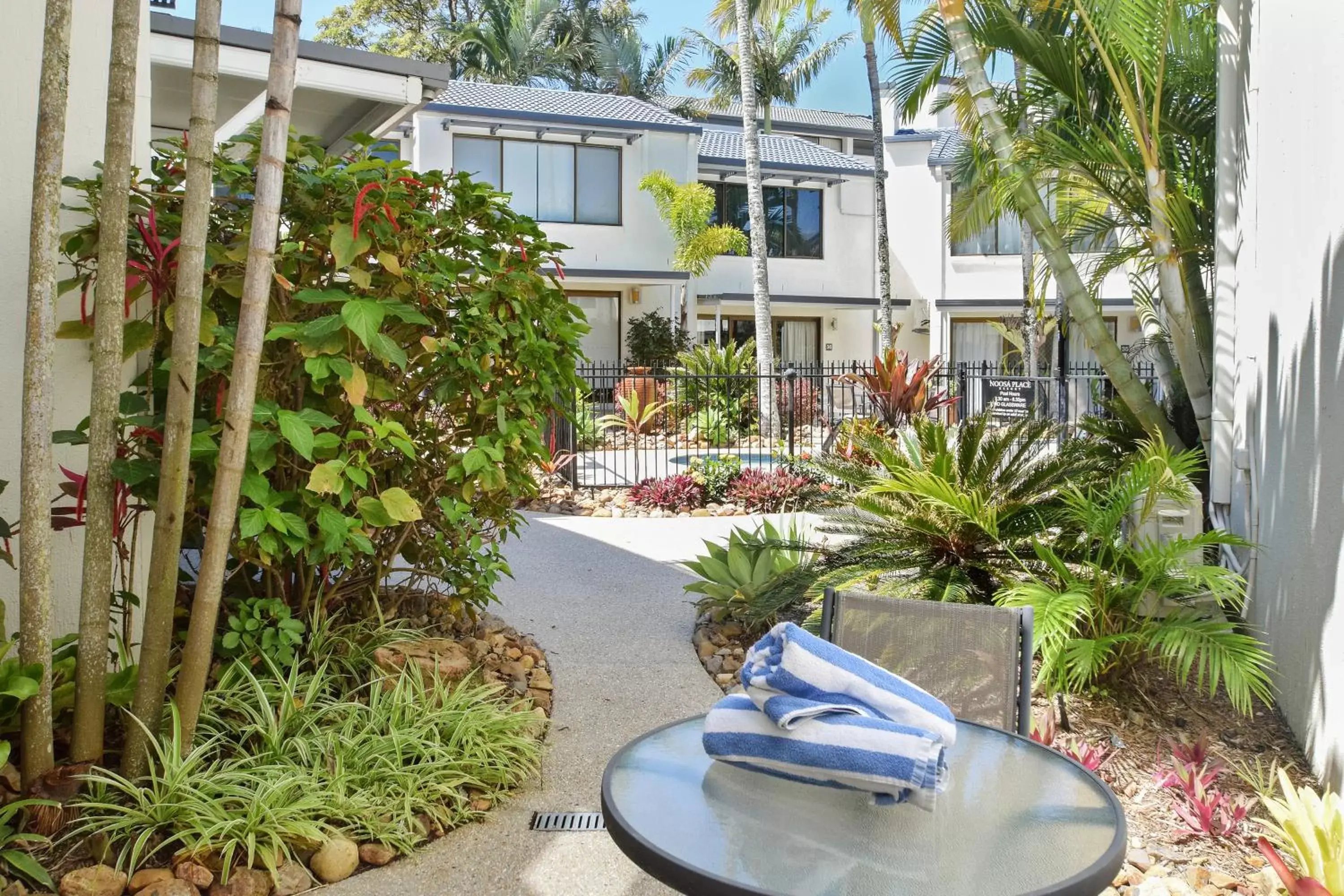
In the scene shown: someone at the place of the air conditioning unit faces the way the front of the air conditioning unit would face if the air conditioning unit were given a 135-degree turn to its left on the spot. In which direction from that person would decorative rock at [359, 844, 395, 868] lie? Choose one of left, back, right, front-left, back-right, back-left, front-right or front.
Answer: right

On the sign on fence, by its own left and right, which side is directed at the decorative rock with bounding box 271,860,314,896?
front

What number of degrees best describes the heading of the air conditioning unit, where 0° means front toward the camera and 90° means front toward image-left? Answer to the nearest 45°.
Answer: approximately 90°

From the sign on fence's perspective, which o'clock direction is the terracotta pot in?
The terracotta pot is roughly at 4 o'clock from the sign on fence.

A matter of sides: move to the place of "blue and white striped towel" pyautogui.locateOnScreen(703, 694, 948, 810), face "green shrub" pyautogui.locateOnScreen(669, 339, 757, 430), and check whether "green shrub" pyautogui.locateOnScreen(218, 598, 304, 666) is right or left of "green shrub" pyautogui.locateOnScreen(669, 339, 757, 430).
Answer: left

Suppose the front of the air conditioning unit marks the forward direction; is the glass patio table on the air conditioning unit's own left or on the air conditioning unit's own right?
on the air conditioning unit's own left

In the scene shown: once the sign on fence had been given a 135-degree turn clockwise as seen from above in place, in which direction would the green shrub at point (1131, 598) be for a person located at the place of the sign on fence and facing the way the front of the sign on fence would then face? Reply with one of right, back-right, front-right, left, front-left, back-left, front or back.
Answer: back-left

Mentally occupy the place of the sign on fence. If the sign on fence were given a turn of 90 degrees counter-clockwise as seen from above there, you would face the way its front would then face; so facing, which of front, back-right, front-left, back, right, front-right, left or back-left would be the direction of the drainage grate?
right

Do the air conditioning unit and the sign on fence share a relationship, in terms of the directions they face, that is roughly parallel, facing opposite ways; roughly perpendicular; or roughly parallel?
roughly perpendicular

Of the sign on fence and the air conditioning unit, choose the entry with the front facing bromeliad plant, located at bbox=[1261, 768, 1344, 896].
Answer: the sign on fence

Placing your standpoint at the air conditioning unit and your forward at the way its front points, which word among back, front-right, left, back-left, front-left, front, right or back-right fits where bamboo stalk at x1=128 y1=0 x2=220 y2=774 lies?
front-left

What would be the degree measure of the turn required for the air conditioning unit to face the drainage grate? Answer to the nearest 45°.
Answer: approximately 45° to its left

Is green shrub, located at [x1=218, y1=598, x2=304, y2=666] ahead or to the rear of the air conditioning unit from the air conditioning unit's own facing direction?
ahead

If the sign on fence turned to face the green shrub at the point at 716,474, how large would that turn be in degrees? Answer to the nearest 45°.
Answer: approximately 45° to its right

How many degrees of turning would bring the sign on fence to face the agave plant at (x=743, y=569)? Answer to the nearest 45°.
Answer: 0° — it already faces it

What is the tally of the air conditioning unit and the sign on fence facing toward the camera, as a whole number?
1

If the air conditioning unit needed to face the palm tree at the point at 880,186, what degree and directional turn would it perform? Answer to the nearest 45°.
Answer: approximately 90° to its right

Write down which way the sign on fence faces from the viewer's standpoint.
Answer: facing the viewer

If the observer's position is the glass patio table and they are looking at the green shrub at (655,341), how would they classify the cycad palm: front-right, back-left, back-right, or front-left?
front-right
